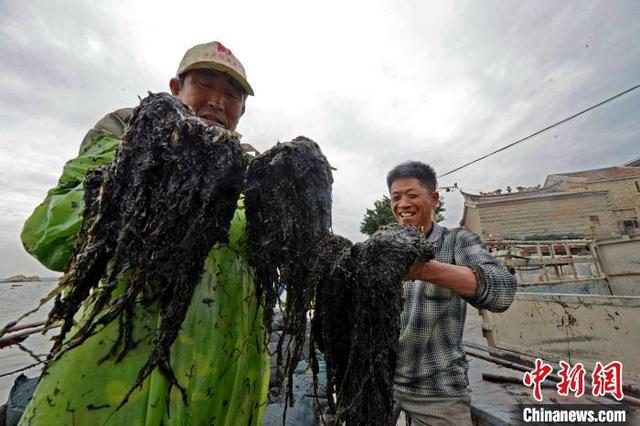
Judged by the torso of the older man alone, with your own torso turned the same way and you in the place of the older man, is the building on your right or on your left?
on your left

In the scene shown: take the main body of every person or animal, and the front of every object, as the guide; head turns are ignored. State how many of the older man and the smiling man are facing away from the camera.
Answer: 0

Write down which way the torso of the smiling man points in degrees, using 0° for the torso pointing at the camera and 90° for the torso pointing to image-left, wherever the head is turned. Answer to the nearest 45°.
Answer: approximately 45°

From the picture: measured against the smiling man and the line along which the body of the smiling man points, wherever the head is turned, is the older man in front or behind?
in front

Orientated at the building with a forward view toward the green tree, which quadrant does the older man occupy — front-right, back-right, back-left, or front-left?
front-left

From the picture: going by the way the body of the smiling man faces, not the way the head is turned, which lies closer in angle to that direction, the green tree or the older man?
the older man

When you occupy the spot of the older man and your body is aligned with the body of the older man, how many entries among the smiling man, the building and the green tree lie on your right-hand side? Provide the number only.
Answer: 0

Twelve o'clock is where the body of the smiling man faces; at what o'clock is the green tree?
The green tree is roughly at 4 o'clock from the smiling man.

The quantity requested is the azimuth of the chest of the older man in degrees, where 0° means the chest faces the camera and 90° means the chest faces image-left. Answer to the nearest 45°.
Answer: approximately 315°

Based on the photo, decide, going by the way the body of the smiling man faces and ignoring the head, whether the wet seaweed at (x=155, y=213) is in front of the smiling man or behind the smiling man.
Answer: in front

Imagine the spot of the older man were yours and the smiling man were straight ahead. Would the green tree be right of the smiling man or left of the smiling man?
left

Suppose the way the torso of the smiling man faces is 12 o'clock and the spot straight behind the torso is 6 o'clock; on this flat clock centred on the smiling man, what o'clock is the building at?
The building is roughly at 5 o'clock from the smiling man.

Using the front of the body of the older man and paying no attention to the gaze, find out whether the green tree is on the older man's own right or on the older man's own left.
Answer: on the older man's own left
